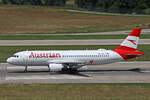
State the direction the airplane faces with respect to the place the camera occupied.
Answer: facing to the left of the viewer
